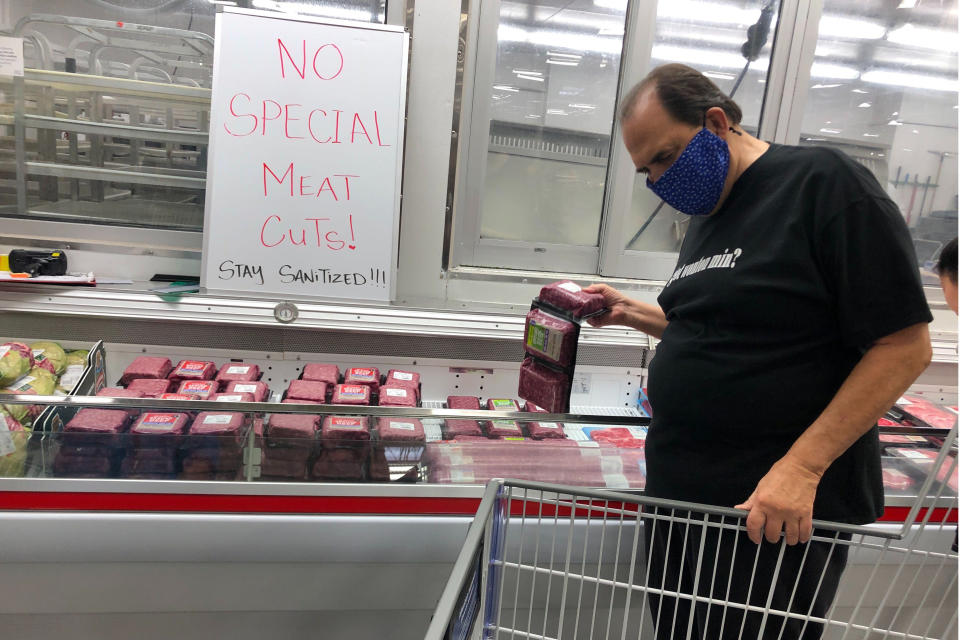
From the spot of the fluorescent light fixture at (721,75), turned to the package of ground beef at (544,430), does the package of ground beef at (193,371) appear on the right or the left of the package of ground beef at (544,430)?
right

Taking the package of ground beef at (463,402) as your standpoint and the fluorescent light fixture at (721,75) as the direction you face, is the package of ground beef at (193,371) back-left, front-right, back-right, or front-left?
back-left

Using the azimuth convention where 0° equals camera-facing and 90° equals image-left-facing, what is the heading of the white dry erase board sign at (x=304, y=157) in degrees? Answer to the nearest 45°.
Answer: approximately 0°

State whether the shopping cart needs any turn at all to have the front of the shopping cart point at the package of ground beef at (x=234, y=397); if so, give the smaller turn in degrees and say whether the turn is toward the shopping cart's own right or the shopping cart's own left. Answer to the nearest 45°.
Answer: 0° — it already faces it

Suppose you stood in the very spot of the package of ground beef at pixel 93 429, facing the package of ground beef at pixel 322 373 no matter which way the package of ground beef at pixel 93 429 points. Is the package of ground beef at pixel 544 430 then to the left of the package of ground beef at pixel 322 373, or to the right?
right

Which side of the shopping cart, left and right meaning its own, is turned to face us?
left

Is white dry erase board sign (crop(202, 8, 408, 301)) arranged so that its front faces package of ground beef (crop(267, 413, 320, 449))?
yes

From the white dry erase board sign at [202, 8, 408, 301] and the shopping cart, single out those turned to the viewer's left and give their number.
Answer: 1

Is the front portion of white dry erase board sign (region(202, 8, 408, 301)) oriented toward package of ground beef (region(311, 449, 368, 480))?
yes
